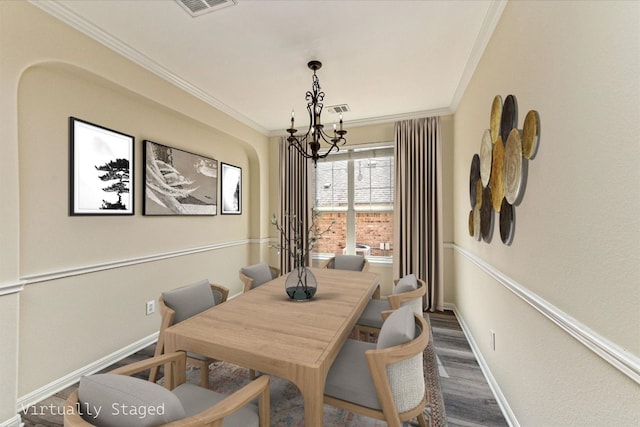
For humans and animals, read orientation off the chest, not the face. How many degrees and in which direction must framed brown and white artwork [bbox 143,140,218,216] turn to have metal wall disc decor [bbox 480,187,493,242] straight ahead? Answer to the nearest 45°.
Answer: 0° — it already faces it

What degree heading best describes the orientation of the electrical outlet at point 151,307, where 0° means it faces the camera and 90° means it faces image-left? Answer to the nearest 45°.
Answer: approximately 315°

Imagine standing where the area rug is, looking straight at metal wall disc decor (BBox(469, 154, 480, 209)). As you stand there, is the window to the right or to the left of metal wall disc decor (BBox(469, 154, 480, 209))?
left

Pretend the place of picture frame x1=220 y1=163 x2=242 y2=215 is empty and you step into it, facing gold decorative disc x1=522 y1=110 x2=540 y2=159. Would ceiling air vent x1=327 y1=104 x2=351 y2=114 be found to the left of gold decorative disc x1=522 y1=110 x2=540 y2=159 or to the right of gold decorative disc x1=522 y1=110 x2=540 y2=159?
left

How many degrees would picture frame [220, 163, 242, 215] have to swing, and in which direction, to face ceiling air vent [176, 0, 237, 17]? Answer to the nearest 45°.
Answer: approximately 45° to its right

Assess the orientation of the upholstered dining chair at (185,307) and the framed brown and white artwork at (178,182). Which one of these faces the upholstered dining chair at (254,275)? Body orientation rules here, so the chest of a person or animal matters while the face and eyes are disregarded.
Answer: the framed brown and white artwork

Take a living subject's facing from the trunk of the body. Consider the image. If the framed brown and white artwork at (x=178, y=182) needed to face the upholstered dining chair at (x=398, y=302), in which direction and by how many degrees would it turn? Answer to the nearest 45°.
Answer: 0° — it already faces it

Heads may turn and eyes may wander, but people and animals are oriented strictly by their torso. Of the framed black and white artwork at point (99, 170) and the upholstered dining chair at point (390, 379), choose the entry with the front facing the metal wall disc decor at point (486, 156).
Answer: the framed black and white artwork

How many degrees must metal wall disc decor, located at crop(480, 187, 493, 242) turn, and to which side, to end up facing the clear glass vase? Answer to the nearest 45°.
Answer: approximately 45° to its left

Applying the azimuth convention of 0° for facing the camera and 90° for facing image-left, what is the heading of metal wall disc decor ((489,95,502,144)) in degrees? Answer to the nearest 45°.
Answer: approximately 90°

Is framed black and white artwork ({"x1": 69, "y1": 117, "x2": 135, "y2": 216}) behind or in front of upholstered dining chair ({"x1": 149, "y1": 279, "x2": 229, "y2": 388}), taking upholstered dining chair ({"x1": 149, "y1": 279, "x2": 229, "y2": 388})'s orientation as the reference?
behind

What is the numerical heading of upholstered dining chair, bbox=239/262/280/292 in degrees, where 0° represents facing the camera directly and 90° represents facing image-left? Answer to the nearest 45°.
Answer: approximately 315°

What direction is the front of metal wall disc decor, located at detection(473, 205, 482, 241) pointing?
to the viewer's left
